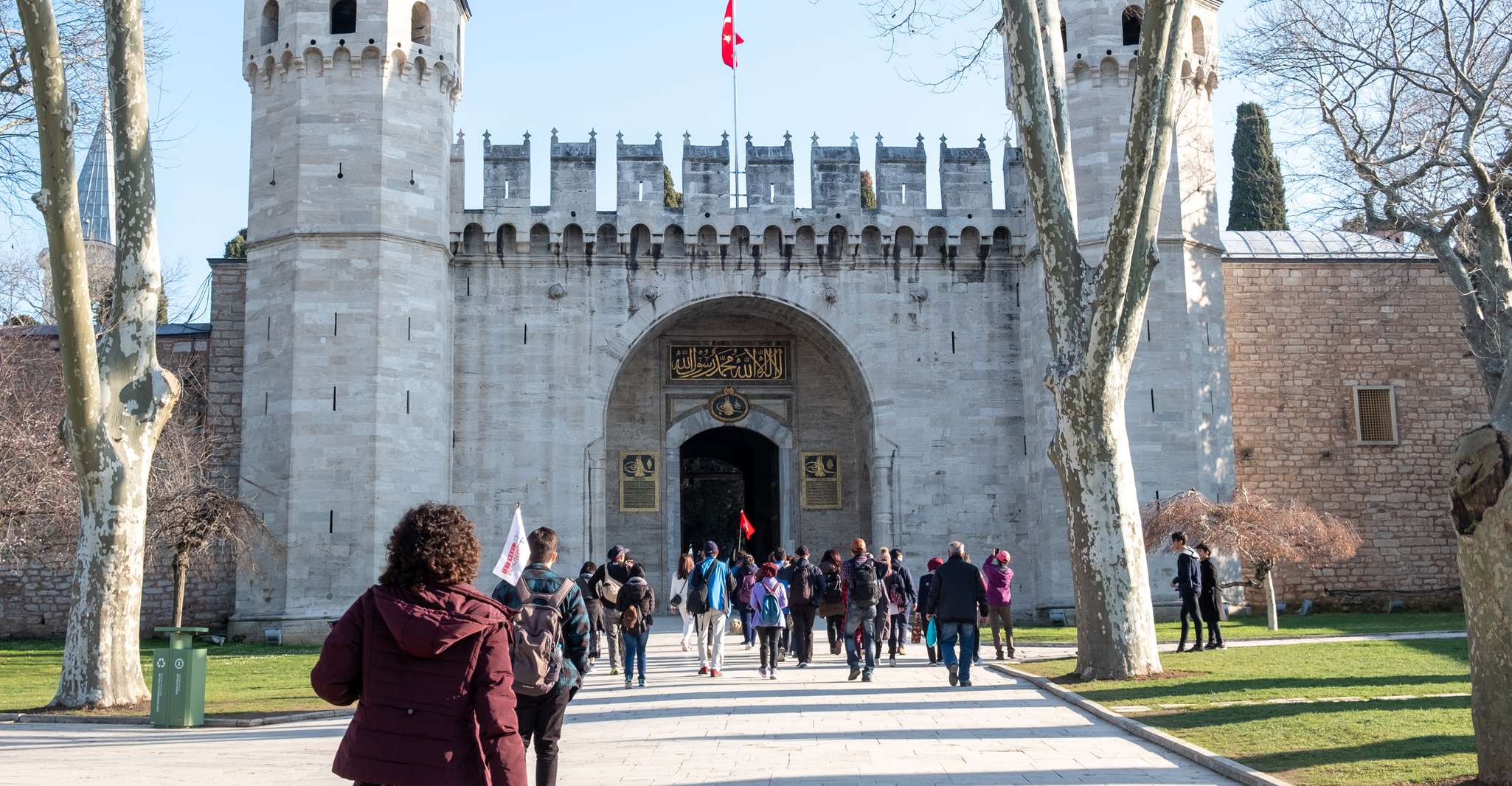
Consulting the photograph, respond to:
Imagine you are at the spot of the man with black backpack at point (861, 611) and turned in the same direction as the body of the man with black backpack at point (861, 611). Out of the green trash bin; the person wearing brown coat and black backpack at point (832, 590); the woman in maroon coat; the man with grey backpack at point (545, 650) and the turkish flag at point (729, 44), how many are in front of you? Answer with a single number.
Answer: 2

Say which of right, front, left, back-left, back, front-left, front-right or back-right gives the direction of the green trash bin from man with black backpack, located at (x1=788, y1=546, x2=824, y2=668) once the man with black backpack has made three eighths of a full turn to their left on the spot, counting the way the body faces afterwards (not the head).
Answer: front

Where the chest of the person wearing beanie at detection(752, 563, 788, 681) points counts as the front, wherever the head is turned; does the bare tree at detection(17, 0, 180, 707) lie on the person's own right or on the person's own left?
on the person's own left

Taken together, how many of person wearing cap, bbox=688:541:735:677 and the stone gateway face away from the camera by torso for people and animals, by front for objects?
1

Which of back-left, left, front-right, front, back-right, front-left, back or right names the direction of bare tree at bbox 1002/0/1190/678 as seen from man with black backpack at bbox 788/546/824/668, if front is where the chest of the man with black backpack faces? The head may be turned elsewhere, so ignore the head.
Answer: back-right

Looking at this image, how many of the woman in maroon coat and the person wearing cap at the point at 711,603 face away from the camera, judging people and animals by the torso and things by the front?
2

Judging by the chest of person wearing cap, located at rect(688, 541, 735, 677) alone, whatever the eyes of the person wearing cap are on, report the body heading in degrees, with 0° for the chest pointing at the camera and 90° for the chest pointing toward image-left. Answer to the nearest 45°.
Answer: approximately 180°

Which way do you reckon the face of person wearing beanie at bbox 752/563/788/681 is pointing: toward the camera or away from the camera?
away from the camera

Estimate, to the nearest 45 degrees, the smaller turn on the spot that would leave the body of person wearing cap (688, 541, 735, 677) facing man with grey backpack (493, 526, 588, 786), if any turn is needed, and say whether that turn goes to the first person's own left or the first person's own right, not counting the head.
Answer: approximately 180°

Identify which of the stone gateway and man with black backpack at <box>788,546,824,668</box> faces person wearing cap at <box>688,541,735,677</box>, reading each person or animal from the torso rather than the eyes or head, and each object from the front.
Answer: the stone gateway

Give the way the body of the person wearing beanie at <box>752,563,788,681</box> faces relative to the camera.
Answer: away from the camera

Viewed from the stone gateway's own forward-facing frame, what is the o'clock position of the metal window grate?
The metal window grate is roughly at 9 o'clock from the stone gateway.

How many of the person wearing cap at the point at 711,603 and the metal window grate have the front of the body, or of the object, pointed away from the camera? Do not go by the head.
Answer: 1

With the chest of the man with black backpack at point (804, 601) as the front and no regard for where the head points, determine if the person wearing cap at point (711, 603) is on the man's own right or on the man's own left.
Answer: on the man's own left

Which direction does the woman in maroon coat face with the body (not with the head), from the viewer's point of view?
away from the camera

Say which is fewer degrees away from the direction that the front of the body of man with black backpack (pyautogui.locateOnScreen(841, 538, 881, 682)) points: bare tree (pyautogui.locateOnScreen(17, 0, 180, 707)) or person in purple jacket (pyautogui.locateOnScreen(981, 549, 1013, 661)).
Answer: the person in purple jacket

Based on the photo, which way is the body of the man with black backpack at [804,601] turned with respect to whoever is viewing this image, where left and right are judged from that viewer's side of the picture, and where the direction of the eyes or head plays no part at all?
facing away from the viewer

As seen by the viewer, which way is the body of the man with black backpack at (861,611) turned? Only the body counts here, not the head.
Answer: away from the camera

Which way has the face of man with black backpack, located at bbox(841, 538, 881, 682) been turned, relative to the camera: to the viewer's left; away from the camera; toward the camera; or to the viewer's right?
away from the camera

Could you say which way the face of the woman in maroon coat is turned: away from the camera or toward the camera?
away from the camera
